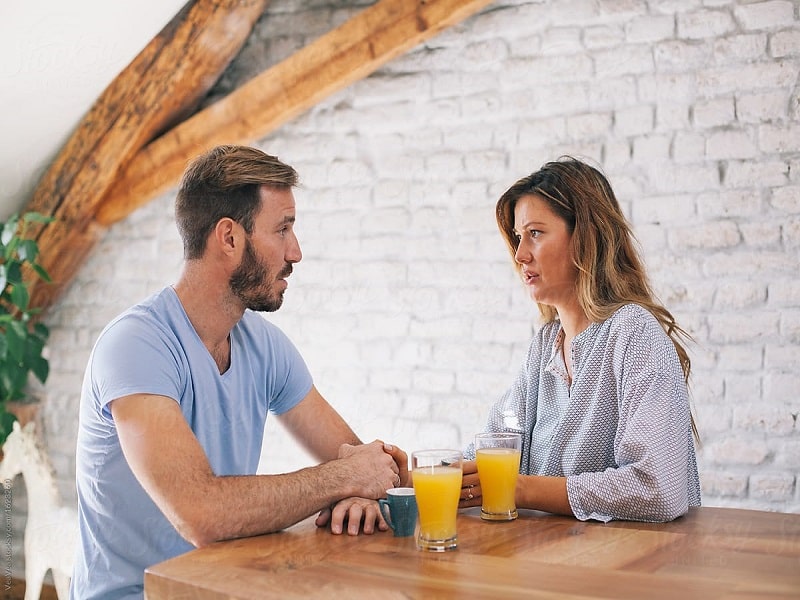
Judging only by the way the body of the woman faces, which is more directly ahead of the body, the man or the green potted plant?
the man

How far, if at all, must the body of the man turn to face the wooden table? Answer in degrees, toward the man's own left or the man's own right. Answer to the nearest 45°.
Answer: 0° — they already face it

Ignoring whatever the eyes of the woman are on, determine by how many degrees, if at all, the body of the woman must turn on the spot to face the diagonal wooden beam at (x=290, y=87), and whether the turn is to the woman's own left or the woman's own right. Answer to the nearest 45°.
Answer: approximately 90° to the woman's own right

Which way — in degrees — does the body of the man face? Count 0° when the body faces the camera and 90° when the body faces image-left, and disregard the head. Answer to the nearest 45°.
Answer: approximately 315°

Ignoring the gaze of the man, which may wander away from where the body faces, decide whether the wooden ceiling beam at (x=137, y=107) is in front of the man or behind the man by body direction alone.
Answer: behind

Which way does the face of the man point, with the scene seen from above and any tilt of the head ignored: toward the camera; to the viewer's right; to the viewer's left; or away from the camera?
to the viewer's right

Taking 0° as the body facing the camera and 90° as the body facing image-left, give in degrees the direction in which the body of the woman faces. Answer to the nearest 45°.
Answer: approximately 45°
